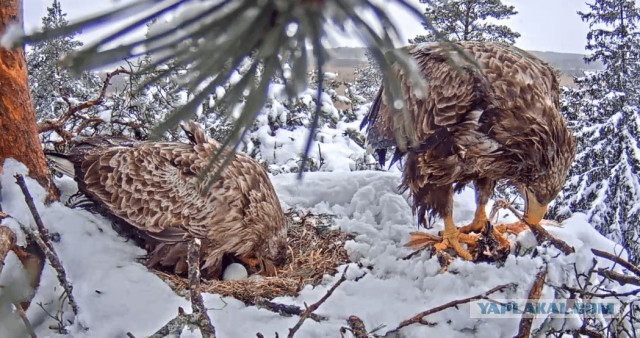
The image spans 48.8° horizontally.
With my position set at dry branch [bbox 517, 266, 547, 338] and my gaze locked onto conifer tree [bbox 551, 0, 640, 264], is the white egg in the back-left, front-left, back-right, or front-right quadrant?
front-left

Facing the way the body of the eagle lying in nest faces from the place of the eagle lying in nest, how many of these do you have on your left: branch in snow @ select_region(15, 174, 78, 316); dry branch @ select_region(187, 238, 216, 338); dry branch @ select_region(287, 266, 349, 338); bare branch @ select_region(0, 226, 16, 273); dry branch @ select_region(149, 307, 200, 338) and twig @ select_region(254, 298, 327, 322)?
0

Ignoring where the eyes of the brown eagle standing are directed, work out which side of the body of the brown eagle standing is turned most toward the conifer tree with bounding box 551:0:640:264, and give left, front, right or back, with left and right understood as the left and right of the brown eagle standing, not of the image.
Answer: left

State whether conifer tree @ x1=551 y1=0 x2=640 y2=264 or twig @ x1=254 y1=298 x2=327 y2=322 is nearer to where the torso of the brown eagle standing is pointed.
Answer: the conifer tree

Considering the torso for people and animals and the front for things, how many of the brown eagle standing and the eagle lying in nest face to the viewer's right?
2

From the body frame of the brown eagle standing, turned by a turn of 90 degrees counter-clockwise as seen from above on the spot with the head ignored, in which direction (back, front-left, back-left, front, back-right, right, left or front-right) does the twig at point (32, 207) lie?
back-left

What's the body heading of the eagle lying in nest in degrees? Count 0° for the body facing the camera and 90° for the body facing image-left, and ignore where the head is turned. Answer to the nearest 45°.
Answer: approximately 270°

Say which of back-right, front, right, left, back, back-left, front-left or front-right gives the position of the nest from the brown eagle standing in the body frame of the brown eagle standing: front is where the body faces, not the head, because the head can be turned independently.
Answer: back

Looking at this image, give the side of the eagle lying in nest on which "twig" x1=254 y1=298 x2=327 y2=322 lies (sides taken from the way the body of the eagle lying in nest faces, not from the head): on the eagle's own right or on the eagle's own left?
on the eagle's own right

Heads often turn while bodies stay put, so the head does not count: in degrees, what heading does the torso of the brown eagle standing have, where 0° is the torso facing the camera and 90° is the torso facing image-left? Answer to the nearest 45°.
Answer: approximately 270°

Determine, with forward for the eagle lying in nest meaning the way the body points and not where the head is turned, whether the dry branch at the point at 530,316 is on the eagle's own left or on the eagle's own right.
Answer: on the eagle's own right

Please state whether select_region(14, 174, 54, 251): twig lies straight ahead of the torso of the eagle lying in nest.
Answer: no

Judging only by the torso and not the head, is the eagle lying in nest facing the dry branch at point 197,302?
no
